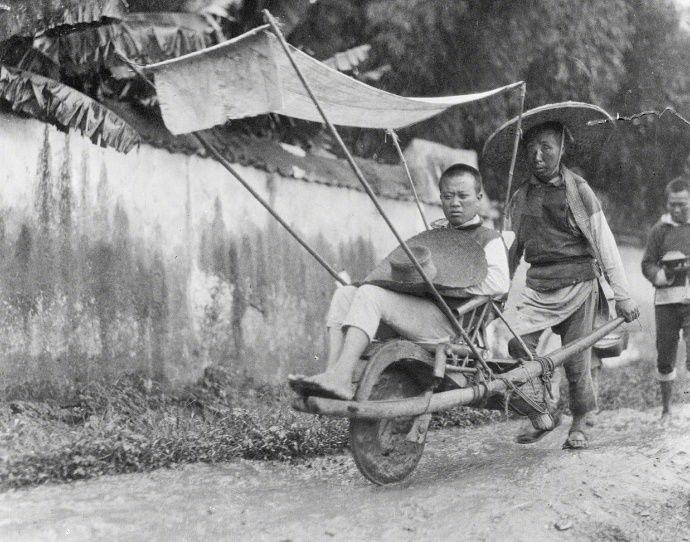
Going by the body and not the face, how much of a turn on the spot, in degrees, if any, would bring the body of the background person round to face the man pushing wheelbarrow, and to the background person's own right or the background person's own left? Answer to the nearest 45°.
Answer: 0° — they already face them

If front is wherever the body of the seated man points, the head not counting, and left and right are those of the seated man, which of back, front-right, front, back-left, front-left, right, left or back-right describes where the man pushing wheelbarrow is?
back

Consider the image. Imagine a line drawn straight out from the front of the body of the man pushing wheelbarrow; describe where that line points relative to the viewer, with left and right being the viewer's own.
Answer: facing the viewer and to the left of the viewer

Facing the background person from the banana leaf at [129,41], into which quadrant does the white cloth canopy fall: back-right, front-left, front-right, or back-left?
front-right

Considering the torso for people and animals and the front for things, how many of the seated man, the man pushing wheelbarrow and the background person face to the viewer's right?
0

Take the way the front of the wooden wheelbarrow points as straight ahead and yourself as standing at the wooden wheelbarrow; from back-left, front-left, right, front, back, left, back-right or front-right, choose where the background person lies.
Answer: back

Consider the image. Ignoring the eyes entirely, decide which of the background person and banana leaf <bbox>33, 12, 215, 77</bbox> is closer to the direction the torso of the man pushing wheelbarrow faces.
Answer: the banana leaf

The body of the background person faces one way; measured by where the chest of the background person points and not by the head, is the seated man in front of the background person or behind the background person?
in front

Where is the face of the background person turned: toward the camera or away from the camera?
toward the camera

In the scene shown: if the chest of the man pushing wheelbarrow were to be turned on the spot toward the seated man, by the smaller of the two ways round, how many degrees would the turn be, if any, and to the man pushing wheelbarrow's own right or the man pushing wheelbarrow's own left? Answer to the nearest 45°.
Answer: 0° — they already face them

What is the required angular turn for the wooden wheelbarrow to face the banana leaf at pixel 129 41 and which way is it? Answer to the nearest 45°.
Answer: approximately 90° to its right

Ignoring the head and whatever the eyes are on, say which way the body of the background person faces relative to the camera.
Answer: toward the camera

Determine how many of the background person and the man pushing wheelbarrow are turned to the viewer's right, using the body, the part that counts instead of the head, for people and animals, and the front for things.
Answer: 0
